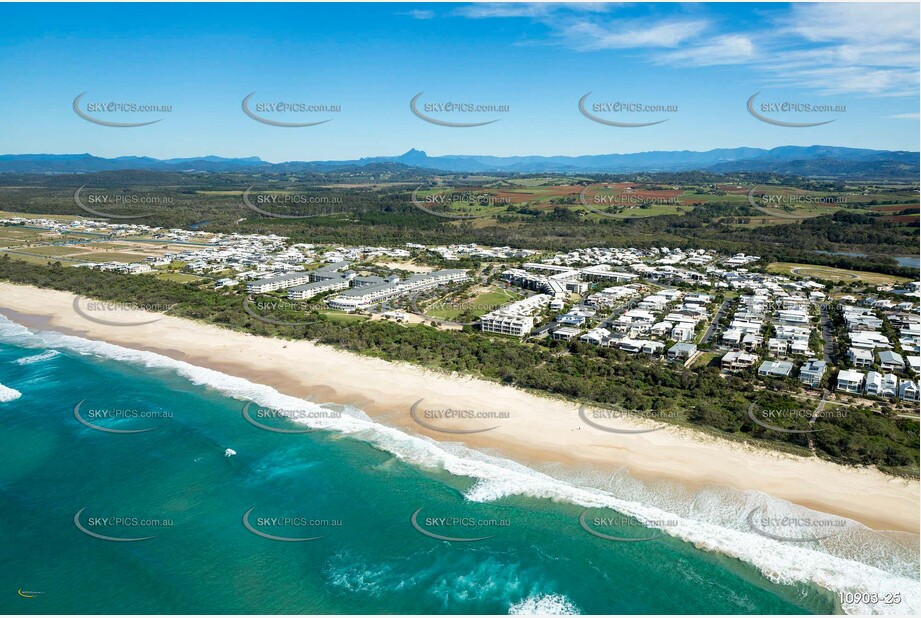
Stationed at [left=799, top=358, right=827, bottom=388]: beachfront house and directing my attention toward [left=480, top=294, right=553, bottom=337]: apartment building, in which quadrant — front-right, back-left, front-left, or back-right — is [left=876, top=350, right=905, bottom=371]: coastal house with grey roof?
back-right

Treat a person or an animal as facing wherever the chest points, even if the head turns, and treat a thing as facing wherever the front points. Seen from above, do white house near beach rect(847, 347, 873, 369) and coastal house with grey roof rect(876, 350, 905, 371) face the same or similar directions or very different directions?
same or similar directions

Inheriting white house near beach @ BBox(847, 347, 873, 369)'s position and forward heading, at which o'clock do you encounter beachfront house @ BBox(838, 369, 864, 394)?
beachfront house @ BBox(838, 369, 864, 394) is roughly at 12 o'clock from white house near beach @ BBox(847, 347, 873, 369).

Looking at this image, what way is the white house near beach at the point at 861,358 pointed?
toward the camera

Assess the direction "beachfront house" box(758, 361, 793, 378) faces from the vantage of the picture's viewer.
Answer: facing the viewer

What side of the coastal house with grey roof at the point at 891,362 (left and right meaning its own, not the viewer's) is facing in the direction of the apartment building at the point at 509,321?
right

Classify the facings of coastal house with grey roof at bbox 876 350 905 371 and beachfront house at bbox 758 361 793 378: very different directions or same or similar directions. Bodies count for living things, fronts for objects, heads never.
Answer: same or similar directions

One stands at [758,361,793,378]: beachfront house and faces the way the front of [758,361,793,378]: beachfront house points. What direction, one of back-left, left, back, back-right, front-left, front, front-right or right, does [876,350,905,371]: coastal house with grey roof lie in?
back-left

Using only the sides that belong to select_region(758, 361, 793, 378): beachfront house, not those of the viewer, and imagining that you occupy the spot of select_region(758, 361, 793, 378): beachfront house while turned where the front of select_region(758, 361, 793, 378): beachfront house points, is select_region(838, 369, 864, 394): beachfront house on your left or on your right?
on your left

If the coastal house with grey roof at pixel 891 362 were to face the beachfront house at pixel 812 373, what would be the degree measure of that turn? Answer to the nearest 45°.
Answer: approximately 45° to its right

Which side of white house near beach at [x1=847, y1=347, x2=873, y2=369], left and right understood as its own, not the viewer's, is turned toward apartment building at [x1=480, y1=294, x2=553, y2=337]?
right

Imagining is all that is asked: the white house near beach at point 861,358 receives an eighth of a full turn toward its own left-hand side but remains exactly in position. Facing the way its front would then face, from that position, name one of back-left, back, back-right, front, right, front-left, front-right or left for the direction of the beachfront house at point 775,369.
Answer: right

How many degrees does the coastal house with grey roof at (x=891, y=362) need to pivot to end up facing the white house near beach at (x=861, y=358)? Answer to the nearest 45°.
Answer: approximately 90° to its right

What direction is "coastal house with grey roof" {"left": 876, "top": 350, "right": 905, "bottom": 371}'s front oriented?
toward the camera
